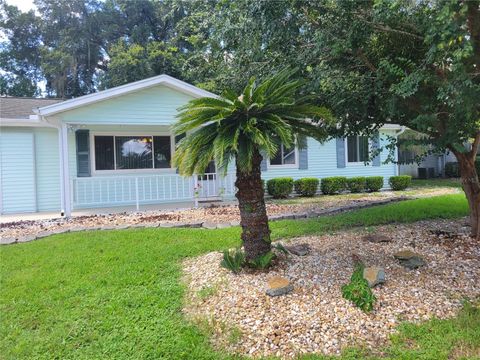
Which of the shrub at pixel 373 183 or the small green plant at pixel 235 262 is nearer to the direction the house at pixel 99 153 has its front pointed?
the small green plant

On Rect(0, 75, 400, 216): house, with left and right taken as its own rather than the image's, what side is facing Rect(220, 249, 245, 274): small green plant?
front

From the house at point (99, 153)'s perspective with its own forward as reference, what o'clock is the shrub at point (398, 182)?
The shrub is roughly at 10 o'clock from the house.

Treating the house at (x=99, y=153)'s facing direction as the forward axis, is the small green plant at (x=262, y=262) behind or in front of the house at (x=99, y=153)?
in front

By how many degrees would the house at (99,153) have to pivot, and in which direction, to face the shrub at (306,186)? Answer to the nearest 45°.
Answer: approximately 45° to its left

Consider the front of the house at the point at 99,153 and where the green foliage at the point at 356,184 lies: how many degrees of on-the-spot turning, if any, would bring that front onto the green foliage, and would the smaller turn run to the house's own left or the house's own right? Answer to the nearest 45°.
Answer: approximately 45° to the house's own left

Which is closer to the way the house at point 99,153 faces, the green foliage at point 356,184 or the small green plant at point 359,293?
the small green plant

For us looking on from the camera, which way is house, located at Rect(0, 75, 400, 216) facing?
facing the viewer and to the right of the viewer

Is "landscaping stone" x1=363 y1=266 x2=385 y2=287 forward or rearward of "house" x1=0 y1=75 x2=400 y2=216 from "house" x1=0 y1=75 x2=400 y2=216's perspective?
forward

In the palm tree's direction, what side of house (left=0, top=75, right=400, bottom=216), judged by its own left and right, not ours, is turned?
front

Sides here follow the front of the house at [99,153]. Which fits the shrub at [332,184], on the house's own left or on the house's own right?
on the house's own left
